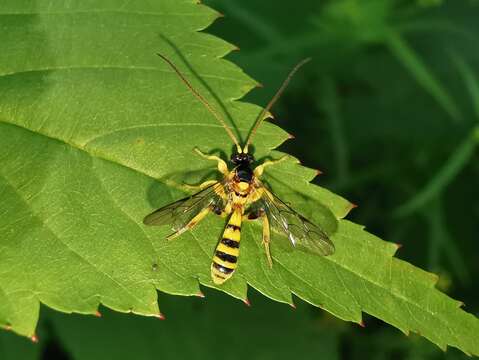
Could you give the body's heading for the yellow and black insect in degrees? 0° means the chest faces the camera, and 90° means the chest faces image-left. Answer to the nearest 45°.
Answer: approximately 180°
